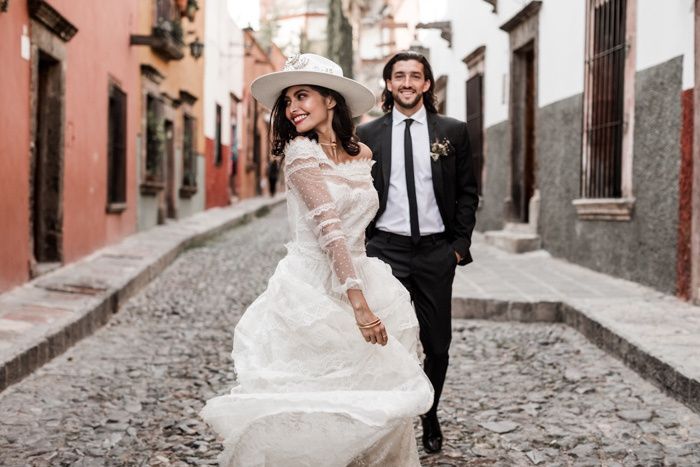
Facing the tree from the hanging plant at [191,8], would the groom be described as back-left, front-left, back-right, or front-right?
back-right

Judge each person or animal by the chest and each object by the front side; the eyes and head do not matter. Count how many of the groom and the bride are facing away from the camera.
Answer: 0

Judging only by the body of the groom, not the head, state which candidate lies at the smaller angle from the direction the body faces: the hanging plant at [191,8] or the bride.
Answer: the bride

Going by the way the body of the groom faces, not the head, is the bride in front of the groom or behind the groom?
in front

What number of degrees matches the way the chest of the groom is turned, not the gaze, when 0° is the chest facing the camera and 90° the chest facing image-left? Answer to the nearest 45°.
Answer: approximately 0°

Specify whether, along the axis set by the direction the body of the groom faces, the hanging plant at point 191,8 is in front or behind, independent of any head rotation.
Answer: behind

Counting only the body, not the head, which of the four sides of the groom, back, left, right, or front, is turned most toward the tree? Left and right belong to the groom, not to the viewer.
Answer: back

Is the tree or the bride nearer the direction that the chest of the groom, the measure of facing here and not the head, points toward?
the bride

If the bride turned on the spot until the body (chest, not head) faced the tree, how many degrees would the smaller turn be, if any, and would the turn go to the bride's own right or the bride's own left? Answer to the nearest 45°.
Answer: approximately 135° to the bride's own left
